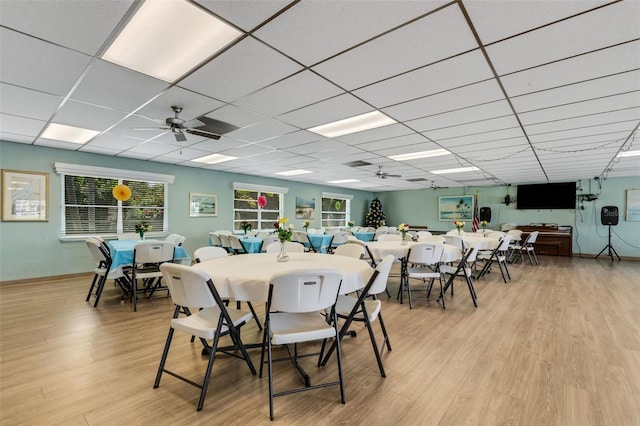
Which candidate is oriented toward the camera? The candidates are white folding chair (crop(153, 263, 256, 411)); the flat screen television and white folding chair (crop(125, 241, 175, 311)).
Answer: the flat screen television

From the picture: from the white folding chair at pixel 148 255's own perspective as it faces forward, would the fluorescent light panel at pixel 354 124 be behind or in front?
behind

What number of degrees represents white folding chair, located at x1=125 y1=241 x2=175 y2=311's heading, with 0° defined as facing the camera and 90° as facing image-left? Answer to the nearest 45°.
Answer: approximately 135°

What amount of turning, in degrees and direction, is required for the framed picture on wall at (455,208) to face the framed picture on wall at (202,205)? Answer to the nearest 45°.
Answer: approximately 45° to its right

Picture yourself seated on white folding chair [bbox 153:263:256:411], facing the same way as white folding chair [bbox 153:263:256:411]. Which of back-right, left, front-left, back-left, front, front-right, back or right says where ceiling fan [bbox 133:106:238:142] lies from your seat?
front-left

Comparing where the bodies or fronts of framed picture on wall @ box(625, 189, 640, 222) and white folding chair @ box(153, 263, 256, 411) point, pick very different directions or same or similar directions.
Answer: very different directions

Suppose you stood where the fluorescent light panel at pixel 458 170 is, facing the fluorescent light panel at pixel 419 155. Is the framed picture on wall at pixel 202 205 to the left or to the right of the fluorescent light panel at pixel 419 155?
right

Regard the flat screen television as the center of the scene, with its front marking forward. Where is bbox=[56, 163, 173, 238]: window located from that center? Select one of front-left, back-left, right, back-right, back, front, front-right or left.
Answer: front-right

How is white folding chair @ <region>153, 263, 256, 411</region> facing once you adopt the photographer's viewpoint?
facing away from the viewer and to the right of the viewer

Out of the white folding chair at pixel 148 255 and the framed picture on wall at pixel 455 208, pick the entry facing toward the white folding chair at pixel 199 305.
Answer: the framed picture on wall

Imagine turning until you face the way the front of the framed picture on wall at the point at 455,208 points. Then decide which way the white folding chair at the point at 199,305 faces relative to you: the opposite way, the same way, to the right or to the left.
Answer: the opposite way
